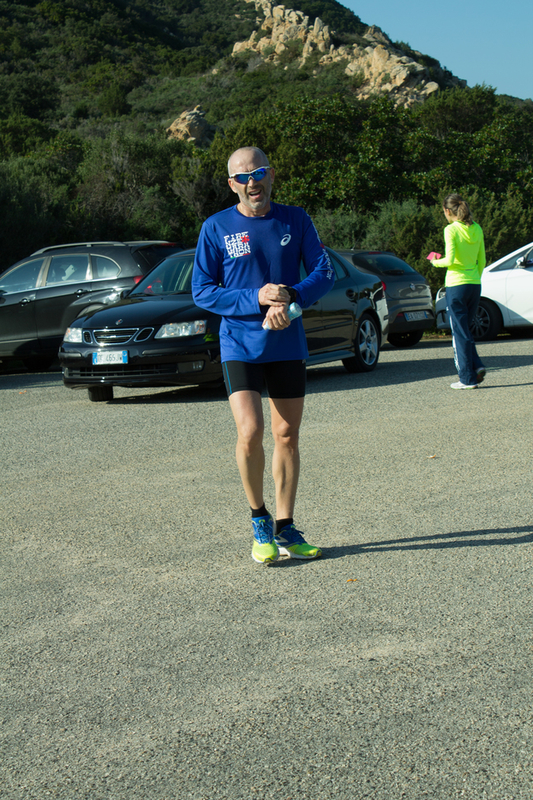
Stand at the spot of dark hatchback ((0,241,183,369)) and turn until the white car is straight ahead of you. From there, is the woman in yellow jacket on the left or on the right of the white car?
right

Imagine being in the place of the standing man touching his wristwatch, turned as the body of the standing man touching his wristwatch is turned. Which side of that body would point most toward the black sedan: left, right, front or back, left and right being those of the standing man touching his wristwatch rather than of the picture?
back

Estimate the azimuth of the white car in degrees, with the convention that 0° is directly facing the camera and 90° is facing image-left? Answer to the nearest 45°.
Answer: approximately 45°

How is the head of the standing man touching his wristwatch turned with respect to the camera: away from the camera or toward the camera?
toward the camera

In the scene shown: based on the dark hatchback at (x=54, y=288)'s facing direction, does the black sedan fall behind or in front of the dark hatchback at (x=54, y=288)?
behind

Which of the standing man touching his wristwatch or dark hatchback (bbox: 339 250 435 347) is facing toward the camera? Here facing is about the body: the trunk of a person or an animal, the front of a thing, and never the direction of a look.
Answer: the standing man touching his wristwatch

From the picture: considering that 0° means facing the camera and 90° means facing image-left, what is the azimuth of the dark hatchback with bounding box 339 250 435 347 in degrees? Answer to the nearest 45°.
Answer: approximately 135°

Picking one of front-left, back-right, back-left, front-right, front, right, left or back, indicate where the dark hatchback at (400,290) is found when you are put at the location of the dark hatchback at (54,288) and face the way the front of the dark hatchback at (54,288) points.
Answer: back-right

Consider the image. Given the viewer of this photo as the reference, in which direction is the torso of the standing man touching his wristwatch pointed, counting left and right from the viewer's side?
facing the viewer

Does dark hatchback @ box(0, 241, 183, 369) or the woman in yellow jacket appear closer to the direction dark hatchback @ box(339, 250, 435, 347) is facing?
the dark hatchback

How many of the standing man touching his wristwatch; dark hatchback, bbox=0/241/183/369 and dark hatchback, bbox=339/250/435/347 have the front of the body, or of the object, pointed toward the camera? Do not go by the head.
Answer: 1

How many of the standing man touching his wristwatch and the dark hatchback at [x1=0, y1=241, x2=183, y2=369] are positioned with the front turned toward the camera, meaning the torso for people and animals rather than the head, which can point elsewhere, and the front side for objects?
1

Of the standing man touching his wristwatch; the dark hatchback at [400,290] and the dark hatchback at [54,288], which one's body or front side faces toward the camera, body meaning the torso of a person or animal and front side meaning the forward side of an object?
the standing man touching his wristwatch

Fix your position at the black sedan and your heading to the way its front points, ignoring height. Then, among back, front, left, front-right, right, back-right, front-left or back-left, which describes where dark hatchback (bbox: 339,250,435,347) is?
back
